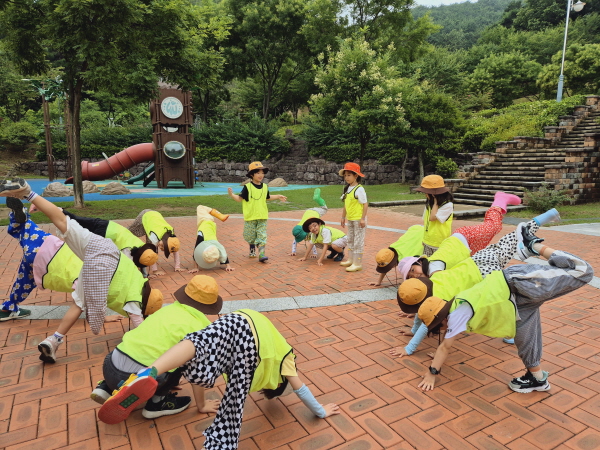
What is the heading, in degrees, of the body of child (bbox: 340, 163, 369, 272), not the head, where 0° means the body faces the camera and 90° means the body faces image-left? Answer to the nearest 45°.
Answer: approximately 45°

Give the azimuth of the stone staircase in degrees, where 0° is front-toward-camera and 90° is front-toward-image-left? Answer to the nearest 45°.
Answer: approximately 45°

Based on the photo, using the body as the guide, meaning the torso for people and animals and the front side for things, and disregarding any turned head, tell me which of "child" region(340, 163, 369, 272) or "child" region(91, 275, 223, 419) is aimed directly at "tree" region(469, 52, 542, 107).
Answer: "child" region(91, 275, 223, 419)

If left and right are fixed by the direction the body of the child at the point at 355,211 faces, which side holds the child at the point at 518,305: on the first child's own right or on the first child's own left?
on the first child's own left

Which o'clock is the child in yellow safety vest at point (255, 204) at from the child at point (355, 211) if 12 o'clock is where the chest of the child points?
The child in yellow safety vest is roughly at 2 o'clock from the child.

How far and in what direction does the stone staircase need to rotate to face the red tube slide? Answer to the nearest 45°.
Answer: approximately 45° to its right

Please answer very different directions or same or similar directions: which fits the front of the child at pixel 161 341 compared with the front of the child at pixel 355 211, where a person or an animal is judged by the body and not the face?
very different directions

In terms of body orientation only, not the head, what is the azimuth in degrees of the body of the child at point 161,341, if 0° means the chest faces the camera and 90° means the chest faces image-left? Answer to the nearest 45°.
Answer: approximately 225°

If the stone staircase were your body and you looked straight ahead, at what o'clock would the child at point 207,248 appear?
The child is roughly at 11 o'clock from the stone staircase.
